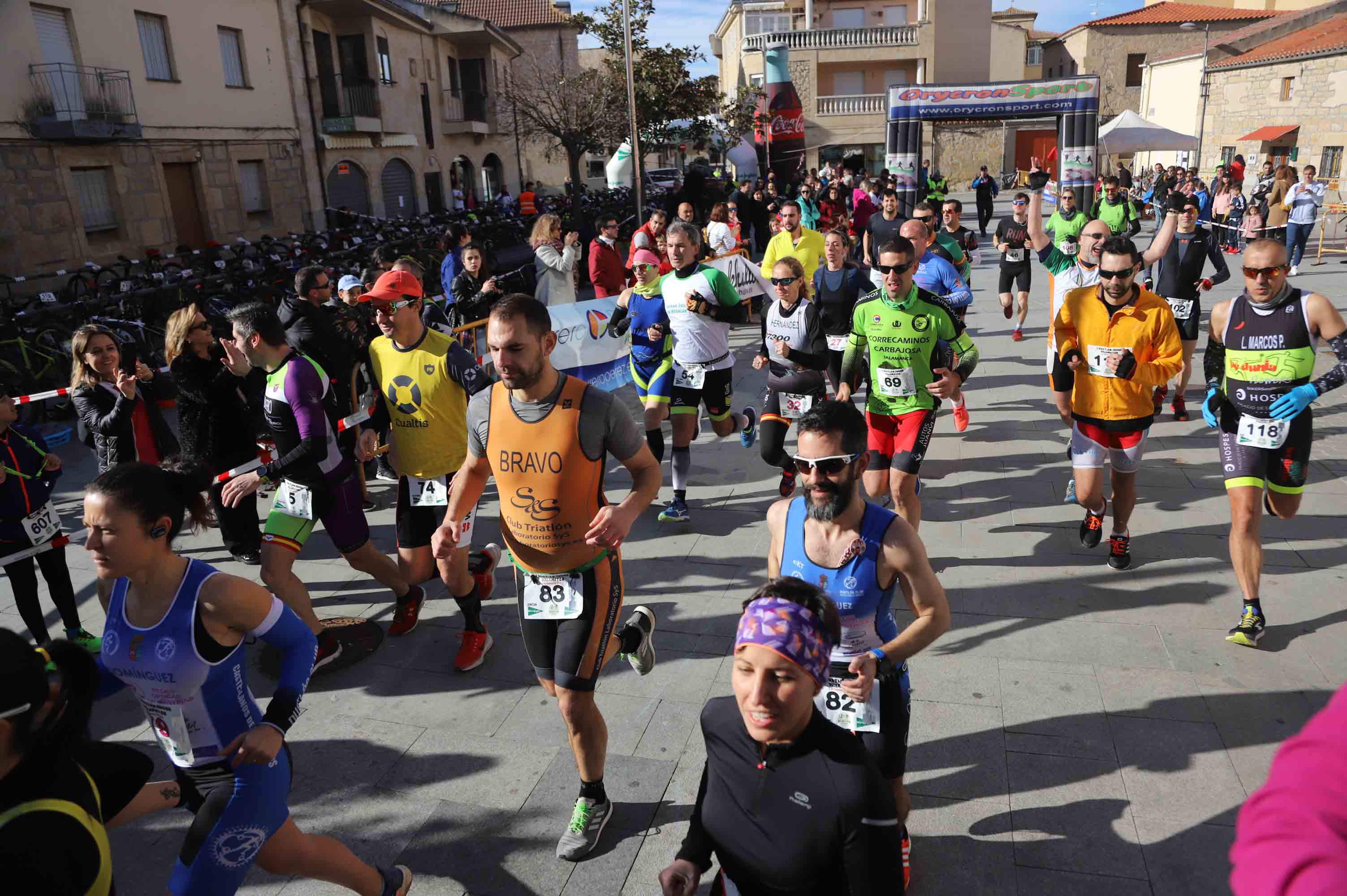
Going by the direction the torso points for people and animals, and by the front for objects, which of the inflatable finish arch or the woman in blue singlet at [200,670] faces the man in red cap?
the inflatable finish arch

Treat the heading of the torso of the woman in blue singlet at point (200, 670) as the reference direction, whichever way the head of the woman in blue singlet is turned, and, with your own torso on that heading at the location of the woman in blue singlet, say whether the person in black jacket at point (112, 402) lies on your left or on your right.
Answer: on your right

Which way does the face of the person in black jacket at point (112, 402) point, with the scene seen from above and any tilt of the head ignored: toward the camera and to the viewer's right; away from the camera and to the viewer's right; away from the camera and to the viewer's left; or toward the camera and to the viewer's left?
toward the camera and to the viewer's right

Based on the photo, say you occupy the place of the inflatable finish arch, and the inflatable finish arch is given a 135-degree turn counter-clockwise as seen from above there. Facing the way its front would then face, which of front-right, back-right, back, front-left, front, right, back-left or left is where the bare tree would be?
back-left

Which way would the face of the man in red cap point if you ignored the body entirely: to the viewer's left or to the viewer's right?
to the viewer's left

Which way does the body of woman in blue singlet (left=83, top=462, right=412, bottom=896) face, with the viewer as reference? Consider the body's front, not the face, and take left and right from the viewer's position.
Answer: facing the viewer and to the left of the viewer

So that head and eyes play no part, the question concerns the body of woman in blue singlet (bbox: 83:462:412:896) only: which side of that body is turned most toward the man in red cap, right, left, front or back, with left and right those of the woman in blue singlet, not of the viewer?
back

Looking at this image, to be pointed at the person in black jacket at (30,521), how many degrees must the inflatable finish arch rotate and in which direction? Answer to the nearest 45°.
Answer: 0° — it already faces them

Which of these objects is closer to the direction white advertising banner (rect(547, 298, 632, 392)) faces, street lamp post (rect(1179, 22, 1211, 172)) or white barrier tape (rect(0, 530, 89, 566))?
the white barrier tape

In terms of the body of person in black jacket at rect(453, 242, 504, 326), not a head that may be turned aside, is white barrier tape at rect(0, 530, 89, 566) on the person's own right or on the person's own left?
on the person's own right

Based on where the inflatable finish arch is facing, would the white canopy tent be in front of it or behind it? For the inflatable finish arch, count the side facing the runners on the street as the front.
behind

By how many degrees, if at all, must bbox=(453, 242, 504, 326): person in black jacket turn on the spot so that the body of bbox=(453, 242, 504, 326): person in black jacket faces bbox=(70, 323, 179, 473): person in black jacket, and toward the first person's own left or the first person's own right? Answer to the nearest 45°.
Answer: approximately 90° to the first person's own right

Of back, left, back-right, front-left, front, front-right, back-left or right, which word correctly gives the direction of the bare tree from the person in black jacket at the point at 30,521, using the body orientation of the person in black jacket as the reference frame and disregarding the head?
left
